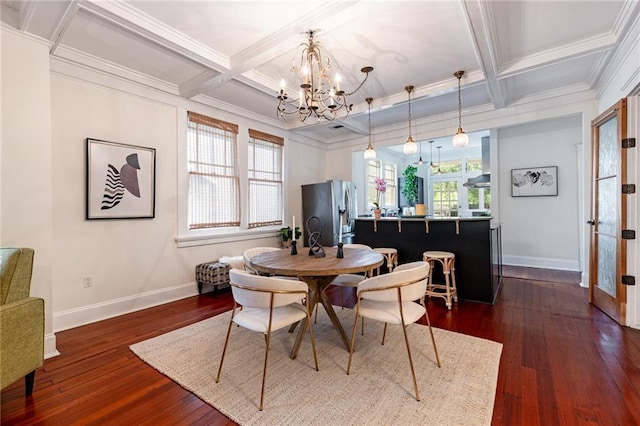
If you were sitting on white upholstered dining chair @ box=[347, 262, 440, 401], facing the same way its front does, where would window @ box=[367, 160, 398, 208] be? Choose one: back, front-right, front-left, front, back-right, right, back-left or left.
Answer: front-right

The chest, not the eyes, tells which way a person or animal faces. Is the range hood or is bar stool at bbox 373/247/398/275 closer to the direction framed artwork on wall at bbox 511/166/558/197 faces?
the bar stool

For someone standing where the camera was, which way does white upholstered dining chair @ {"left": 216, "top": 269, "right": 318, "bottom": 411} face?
facing away from the viewer and to the right of the viewer

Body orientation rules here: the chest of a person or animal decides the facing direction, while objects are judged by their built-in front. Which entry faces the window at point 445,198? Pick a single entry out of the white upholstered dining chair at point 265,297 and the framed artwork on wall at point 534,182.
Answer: the white upholstered dining chair

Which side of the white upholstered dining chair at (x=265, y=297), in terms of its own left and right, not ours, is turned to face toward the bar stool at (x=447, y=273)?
front

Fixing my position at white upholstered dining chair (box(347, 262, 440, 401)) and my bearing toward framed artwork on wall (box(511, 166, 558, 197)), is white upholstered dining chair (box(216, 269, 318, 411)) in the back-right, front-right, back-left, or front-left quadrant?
back-left

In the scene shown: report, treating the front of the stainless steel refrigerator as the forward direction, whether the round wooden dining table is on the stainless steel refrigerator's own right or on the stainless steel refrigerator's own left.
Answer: on the stainless steel refrigerator's own right

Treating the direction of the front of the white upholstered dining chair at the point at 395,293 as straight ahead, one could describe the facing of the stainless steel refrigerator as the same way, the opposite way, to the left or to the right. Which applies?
the opposite way
